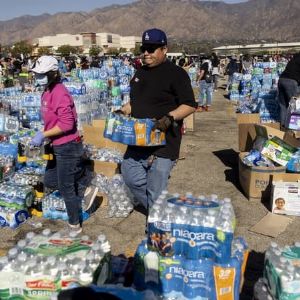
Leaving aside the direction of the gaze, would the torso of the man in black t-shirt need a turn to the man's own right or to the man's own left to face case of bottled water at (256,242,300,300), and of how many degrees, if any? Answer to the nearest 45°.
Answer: approximately 90° to the man's own left

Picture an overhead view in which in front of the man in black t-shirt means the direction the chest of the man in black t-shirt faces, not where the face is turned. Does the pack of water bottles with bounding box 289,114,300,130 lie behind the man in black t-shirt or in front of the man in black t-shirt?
behind

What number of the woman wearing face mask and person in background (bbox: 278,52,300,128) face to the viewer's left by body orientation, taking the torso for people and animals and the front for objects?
1
